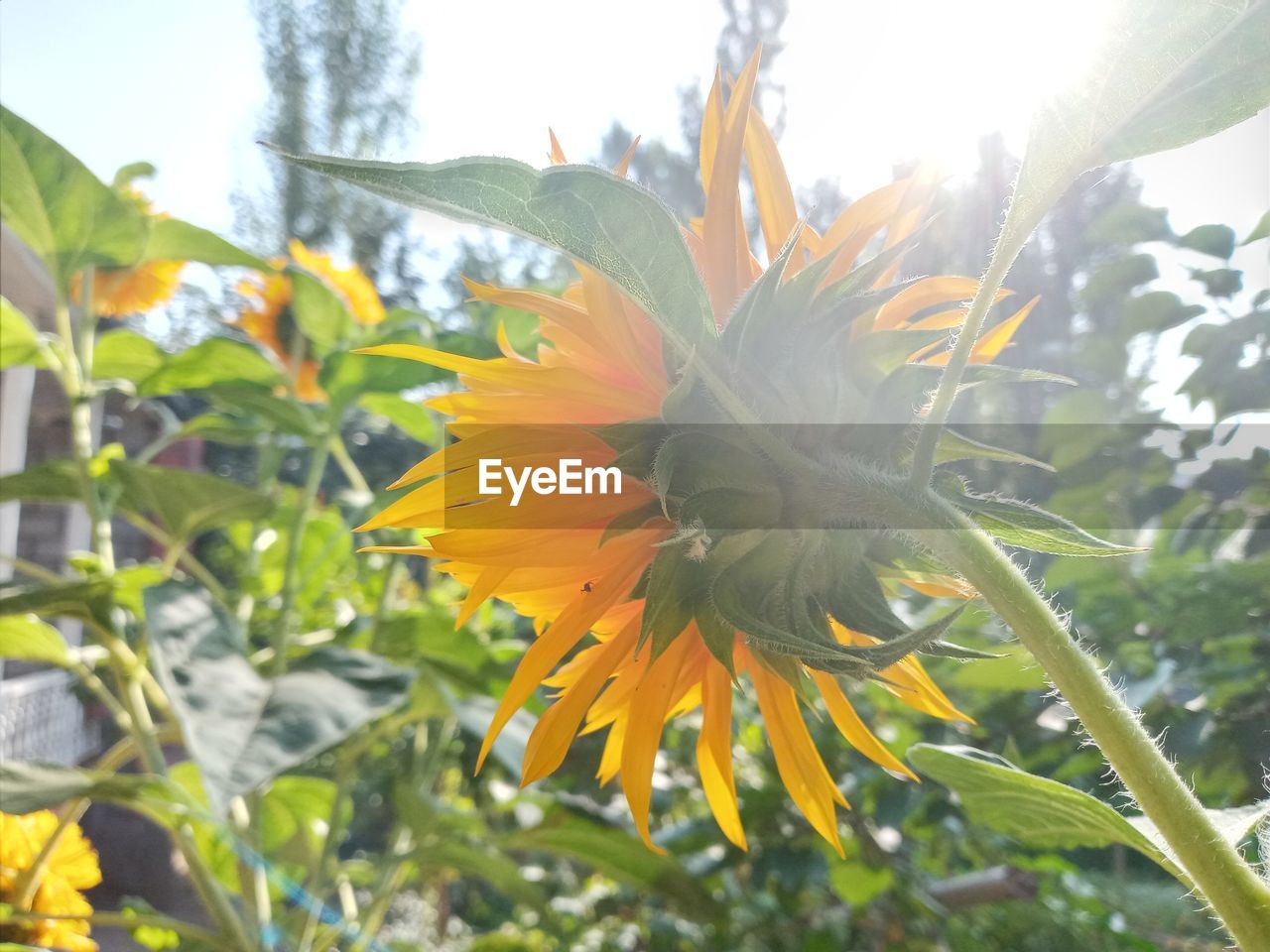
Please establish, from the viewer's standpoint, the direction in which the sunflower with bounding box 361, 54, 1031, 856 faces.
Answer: facing away from the viewer and to the left of the viewer
